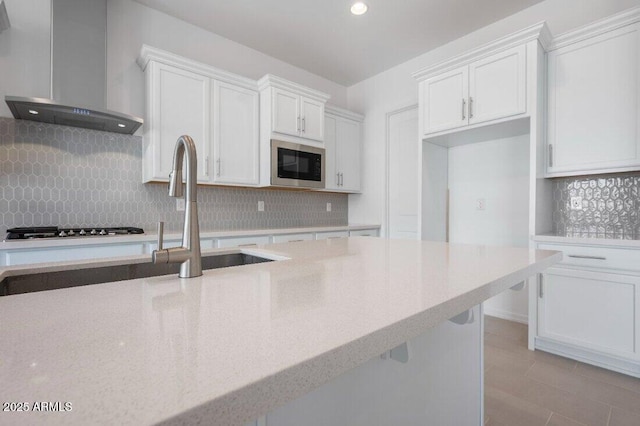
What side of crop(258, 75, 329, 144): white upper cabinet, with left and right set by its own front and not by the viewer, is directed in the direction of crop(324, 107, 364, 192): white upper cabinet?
left

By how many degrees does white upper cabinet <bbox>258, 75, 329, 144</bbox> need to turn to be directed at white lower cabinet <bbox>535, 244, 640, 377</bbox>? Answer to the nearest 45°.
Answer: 0° — it already faces it

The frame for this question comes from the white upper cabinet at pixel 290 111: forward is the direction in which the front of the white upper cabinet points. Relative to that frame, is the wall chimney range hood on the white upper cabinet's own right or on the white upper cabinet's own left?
on the white upper cabinet's own right

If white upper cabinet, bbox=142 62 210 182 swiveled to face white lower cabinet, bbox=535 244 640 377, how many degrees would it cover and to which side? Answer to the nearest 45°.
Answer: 0° — it already faces it

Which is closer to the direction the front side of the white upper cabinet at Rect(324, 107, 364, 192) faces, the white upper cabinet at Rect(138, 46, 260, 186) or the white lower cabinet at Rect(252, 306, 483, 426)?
the white lower cabinet

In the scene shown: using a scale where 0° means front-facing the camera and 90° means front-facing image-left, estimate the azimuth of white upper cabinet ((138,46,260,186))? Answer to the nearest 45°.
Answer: approximately 315°

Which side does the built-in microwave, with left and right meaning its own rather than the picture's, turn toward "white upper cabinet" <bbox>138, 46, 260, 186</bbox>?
right
